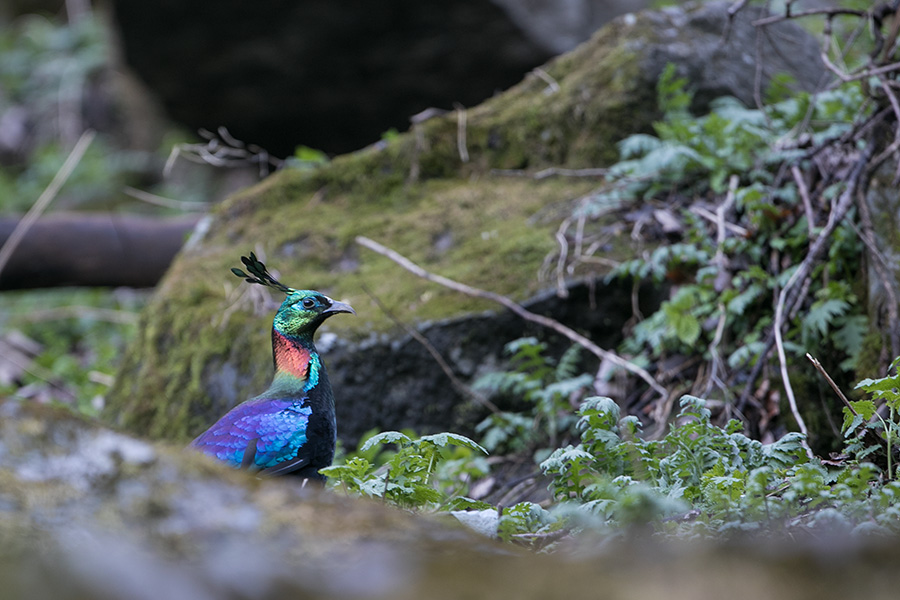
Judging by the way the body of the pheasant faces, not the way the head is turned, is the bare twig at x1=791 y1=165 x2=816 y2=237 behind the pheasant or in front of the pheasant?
in front

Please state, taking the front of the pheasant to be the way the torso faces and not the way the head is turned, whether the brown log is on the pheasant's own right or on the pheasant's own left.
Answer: on the pheasant's own left

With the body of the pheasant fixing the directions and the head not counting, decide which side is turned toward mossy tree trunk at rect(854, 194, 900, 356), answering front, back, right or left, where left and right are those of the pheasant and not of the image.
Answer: front

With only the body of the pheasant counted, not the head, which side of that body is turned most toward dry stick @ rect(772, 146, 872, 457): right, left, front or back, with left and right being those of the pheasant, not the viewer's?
front

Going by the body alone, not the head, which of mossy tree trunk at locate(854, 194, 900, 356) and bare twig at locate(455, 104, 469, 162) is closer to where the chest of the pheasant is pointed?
the mossy tree trunk

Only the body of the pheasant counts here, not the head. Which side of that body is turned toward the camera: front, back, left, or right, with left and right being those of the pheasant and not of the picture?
right

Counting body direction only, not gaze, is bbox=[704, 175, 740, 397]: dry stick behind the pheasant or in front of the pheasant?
in front

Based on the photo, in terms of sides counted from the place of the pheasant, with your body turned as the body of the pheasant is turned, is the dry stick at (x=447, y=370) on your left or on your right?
on your left

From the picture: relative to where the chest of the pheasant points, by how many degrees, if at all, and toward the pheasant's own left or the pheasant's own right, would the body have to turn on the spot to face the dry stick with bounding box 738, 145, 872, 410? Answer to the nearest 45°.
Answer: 0° — it already faces it

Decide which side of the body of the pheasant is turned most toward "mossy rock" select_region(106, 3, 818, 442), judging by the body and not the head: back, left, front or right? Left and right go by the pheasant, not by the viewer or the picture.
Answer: left

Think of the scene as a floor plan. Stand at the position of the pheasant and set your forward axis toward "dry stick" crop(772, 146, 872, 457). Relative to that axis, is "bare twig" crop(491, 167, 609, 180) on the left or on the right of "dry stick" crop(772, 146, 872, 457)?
left
